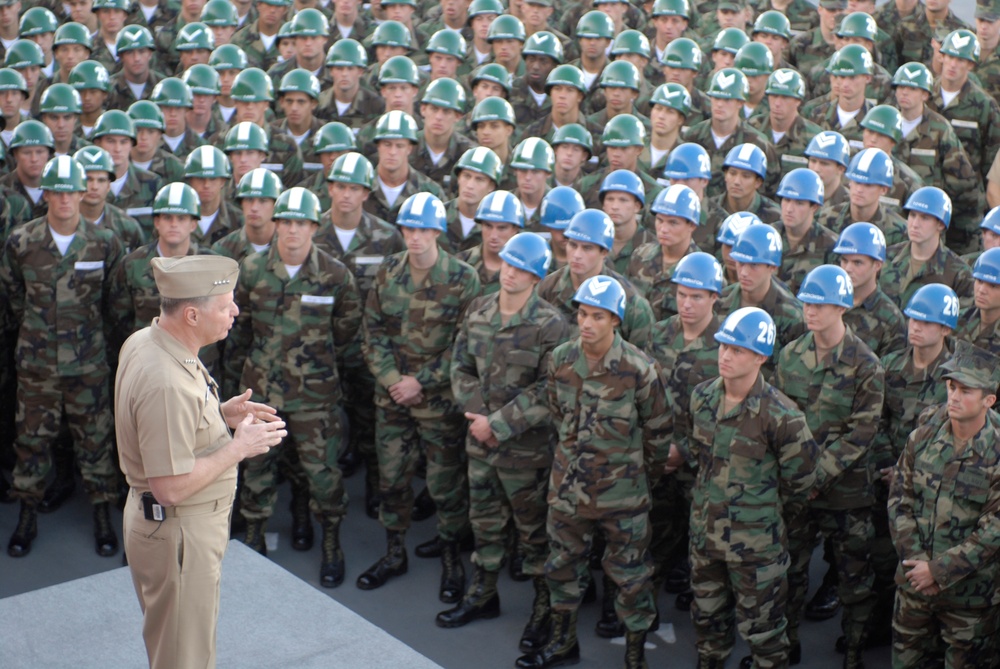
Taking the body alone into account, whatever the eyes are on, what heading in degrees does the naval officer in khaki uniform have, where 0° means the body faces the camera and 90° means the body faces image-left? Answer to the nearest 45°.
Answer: approximately 270°
